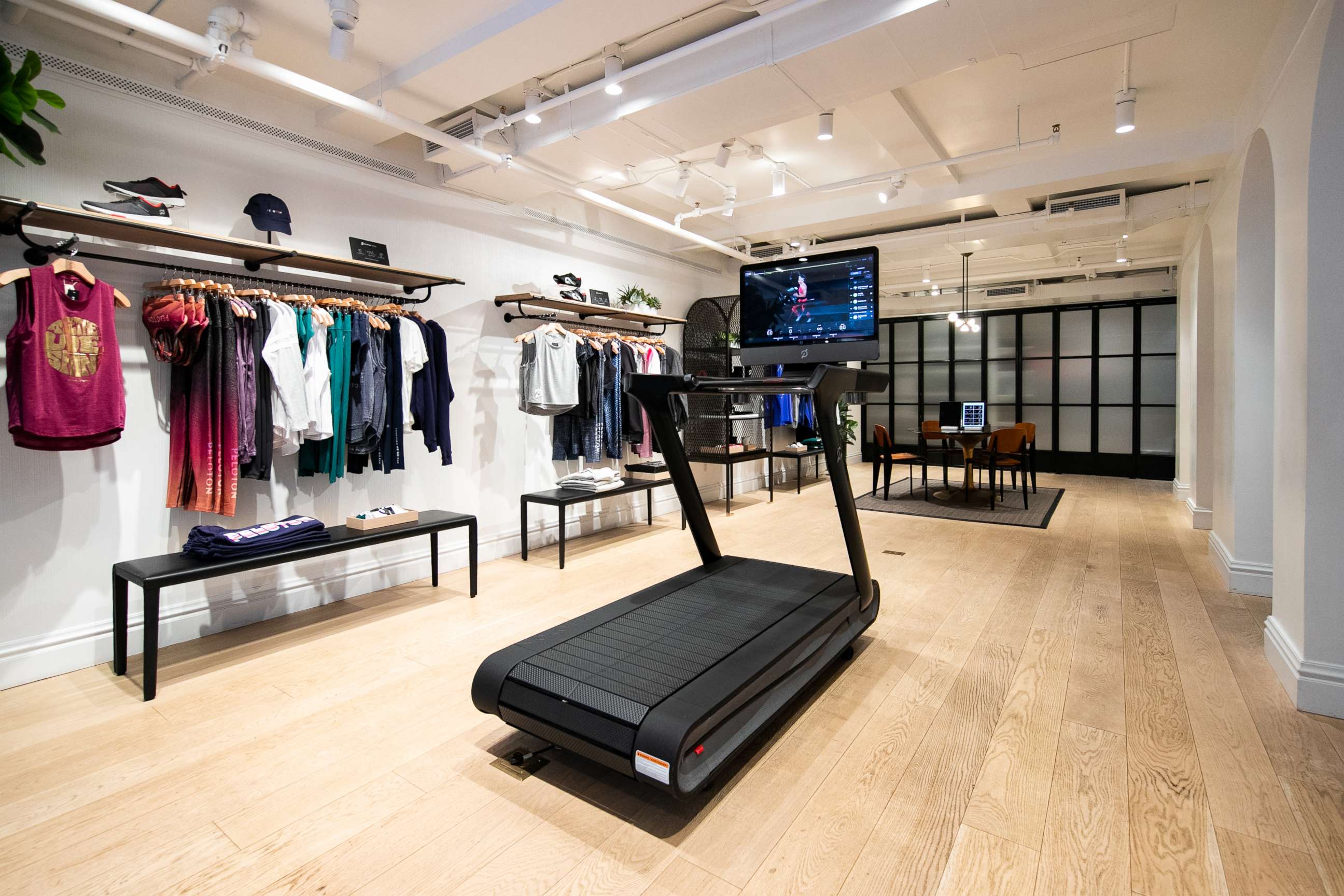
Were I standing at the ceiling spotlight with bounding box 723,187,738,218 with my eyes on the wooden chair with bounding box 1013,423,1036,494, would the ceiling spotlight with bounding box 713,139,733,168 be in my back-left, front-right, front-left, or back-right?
back-right

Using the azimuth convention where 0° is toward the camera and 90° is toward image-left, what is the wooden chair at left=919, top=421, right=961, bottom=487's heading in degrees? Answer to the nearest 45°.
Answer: approximately 315°

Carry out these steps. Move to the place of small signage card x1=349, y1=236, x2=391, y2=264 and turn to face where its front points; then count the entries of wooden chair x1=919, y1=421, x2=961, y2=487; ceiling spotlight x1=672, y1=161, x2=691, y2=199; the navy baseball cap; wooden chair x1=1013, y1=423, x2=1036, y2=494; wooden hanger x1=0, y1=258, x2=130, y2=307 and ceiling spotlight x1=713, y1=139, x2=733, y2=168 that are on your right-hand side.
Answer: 2

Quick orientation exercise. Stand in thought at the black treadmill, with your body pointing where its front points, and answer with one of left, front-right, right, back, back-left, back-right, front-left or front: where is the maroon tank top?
back-left

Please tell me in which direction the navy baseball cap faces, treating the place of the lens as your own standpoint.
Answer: facing the viewer and to the right of the viewer

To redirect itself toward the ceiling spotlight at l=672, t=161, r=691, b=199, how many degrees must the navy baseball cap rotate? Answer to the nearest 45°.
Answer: approximately 45° to its left

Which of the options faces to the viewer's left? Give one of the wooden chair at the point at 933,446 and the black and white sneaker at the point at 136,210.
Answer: the black and white sneaker

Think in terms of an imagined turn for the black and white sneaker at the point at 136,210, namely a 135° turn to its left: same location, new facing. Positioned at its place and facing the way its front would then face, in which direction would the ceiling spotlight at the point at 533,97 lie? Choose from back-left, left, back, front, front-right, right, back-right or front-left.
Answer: front-left

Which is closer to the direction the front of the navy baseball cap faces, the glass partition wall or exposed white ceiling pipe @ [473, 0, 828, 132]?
the exposed white ceiling pipe

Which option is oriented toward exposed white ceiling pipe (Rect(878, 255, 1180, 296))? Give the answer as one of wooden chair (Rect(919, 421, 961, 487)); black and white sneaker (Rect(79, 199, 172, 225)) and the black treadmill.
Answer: the black treadmill

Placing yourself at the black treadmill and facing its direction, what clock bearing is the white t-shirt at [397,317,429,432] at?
The white t-shirt is roughly at 9 o'clock from the black treadmill.

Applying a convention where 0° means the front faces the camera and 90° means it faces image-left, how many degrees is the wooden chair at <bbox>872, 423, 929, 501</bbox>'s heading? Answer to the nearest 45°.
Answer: approximately 270°
